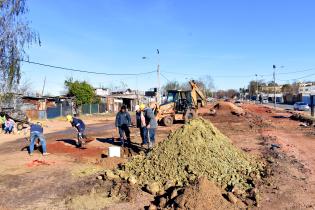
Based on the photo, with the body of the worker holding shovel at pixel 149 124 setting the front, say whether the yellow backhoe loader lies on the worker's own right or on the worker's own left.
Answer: on the worker's own right

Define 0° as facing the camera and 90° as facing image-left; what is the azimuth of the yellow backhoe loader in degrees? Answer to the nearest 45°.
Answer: approximately 45°

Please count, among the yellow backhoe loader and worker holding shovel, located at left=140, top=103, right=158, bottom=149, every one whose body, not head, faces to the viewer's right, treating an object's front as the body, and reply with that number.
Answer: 0

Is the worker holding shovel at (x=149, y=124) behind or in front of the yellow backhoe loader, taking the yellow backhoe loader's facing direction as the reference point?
in front
